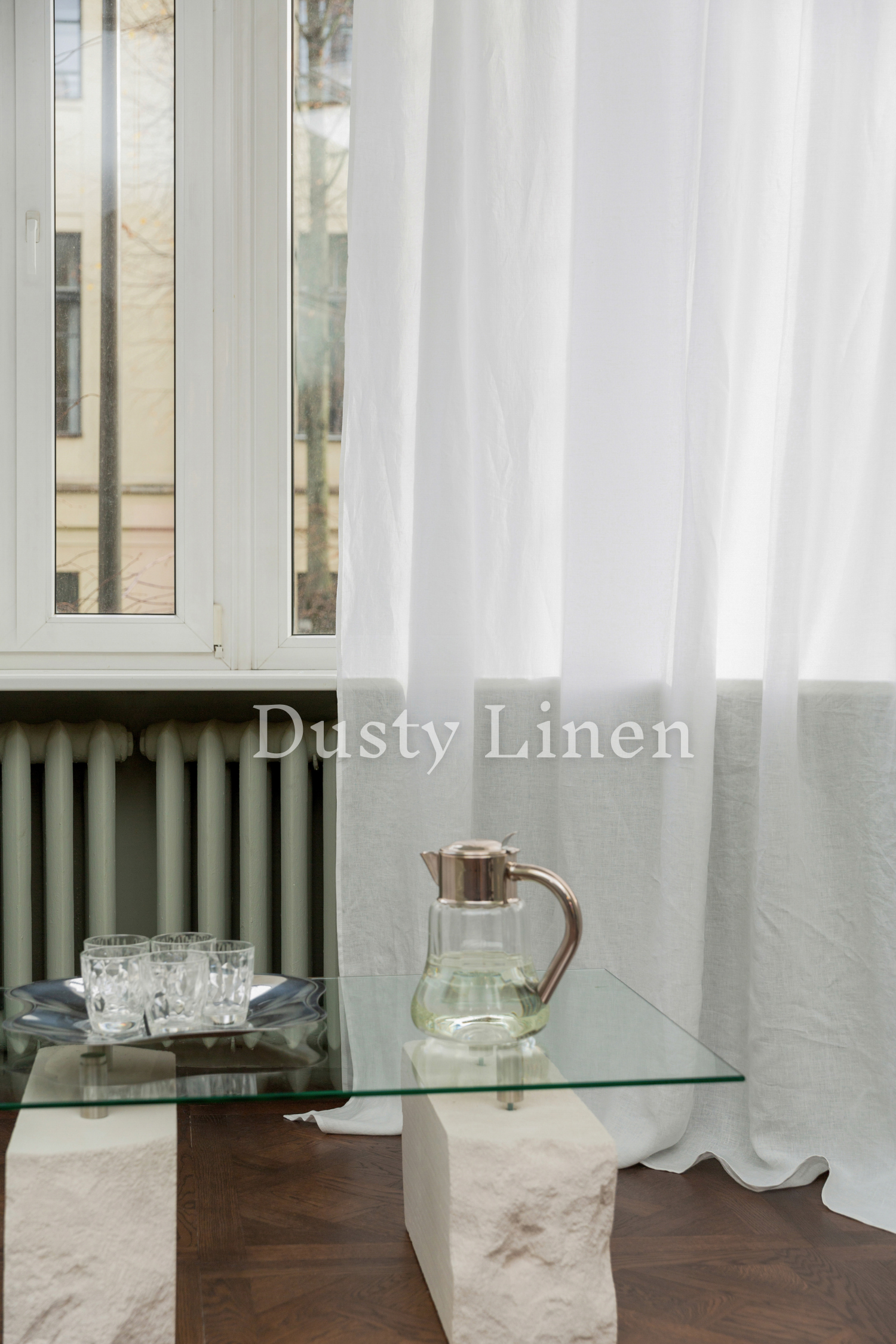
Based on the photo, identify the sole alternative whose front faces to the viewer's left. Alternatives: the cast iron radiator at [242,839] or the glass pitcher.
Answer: the glass pitcher

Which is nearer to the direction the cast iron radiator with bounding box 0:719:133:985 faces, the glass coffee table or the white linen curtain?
the glass coffee table

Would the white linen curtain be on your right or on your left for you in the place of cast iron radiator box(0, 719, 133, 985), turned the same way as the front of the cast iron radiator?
on your left

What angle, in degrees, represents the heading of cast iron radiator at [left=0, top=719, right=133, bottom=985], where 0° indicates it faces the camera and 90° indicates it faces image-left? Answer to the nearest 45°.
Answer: approximately 0°

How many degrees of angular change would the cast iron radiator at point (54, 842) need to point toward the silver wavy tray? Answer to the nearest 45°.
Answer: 0° — it already faces it

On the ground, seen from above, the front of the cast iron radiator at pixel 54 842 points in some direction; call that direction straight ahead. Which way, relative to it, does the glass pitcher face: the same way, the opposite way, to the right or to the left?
to the right

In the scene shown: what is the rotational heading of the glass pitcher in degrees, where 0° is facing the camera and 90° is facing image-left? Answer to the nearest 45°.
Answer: approximately 90°

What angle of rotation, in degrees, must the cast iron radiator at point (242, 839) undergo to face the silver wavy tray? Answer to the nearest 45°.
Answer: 0° — it already faces it

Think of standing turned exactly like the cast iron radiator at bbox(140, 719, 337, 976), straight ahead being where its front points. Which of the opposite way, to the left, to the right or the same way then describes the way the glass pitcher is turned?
to the right
